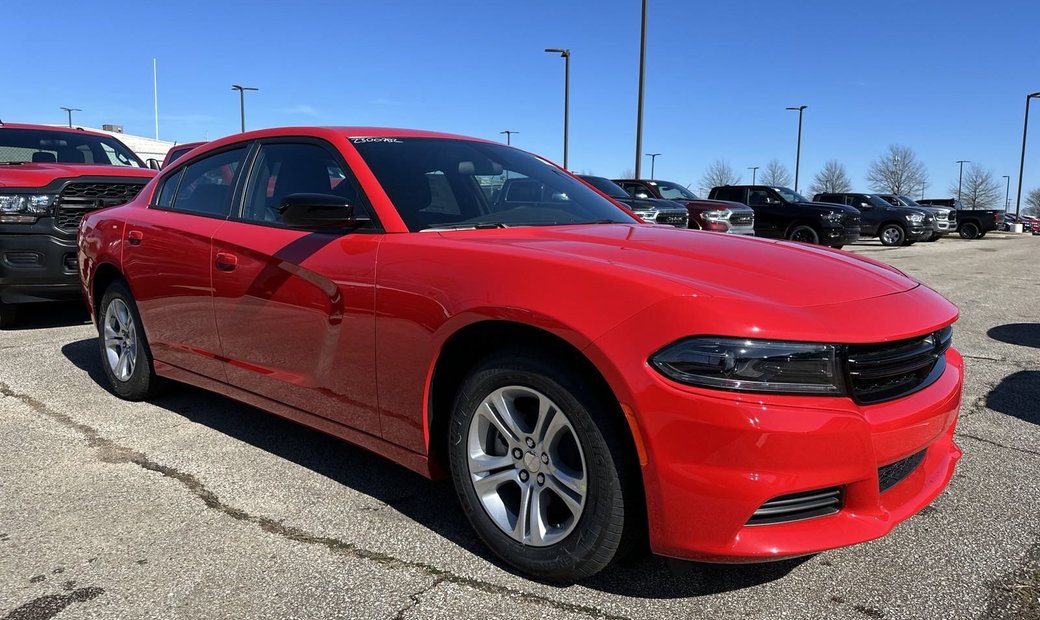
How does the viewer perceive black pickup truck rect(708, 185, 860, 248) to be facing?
facing the viewer and to the right of the viewer

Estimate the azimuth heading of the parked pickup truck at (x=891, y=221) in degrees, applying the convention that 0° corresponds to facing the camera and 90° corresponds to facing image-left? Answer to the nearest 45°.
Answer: approximately 315°

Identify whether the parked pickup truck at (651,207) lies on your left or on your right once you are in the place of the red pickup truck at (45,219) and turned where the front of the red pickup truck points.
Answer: on your left

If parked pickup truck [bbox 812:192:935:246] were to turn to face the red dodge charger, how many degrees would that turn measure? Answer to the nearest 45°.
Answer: approximately 45° to its right

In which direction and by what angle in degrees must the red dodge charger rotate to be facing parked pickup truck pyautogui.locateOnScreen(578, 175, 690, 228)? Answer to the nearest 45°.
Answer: approximately 135° to its left

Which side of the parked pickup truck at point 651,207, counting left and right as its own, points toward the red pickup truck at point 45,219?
right

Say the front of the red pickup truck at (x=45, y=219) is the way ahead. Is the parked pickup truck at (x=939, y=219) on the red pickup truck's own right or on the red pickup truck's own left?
on the red pickup truck's own left

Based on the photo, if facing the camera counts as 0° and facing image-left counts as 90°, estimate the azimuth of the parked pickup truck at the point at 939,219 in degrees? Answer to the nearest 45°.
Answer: approximately 315°

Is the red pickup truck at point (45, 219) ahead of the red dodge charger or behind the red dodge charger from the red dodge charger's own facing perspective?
behind

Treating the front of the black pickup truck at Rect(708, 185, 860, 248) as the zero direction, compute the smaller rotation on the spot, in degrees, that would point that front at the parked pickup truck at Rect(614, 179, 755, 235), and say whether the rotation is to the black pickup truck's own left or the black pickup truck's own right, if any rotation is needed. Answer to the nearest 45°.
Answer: approximately 90° to the black pickup truck's own right

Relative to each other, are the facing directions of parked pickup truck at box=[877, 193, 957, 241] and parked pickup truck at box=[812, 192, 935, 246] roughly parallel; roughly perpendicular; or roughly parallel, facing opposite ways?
roughly parallel

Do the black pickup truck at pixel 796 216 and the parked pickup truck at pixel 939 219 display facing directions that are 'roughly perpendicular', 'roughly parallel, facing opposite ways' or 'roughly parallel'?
roughly parallel

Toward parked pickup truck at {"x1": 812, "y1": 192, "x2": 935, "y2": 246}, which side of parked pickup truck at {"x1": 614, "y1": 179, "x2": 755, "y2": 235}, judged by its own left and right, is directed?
left

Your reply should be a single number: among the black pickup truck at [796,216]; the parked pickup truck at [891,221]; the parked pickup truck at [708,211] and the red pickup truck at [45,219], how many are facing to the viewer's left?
0

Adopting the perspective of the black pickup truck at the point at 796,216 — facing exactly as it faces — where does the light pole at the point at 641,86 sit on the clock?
The light pole is roughly at 4 o'clock from the black pickup truck.
